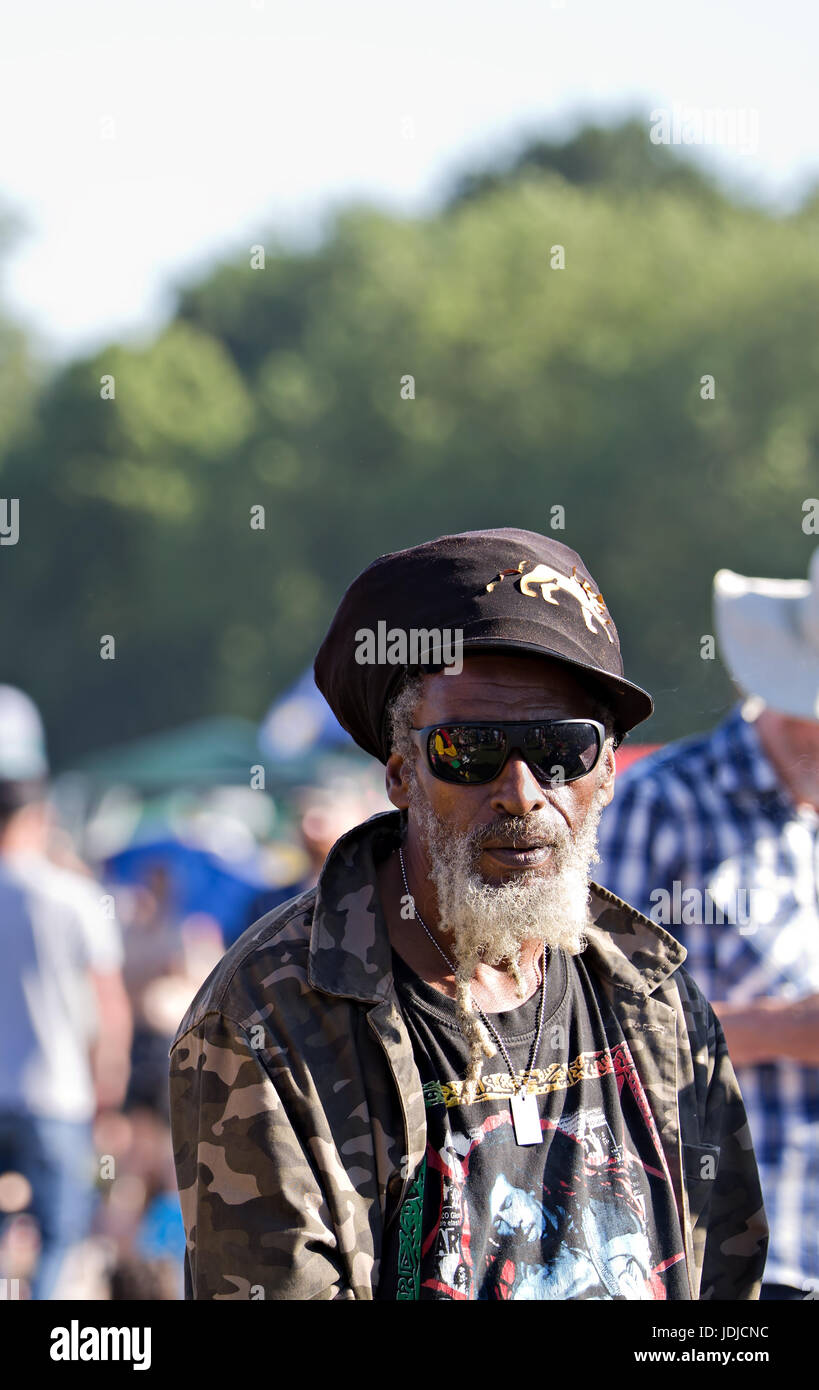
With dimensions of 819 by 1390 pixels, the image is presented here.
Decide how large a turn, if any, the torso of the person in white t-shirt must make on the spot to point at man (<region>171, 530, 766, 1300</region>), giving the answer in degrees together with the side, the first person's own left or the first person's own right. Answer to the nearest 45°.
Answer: approximately 180°

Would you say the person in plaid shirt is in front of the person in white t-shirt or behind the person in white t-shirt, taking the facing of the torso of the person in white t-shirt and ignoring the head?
behind

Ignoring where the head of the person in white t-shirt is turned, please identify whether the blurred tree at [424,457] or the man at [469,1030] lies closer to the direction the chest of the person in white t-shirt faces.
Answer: the blurred tree

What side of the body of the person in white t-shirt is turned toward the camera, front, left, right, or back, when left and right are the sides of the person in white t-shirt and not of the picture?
back

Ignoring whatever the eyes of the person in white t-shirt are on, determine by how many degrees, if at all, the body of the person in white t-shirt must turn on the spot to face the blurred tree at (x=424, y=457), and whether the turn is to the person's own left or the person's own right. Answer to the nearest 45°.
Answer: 0° — they already face it
